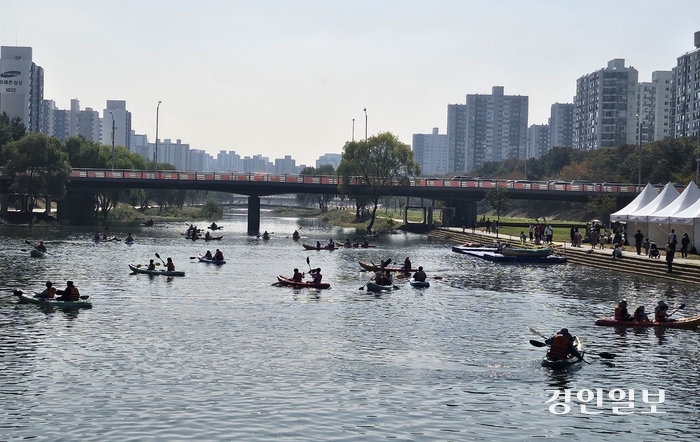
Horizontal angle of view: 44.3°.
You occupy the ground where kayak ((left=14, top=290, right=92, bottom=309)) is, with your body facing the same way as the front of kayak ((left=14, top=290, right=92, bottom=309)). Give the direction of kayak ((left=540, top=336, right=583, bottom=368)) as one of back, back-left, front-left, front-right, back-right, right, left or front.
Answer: back-left

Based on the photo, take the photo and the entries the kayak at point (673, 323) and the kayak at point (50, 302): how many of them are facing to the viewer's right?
1

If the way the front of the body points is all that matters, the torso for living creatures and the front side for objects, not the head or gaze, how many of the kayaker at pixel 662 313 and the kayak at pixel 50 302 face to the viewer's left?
1

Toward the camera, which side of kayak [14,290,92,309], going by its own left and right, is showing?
left

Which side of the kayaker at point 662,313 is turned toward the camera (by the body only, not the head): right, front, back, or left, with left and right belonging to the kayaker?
right

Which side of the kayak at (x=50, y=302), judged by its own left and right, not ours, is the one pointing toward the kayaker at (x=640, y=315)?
back

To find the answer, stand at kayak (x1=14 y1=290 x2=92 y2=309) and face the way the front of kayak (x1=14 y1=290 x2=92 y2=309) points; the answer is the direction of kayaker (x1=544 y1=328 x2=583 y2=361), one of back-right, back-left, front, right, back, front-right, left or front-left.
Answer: back-left
